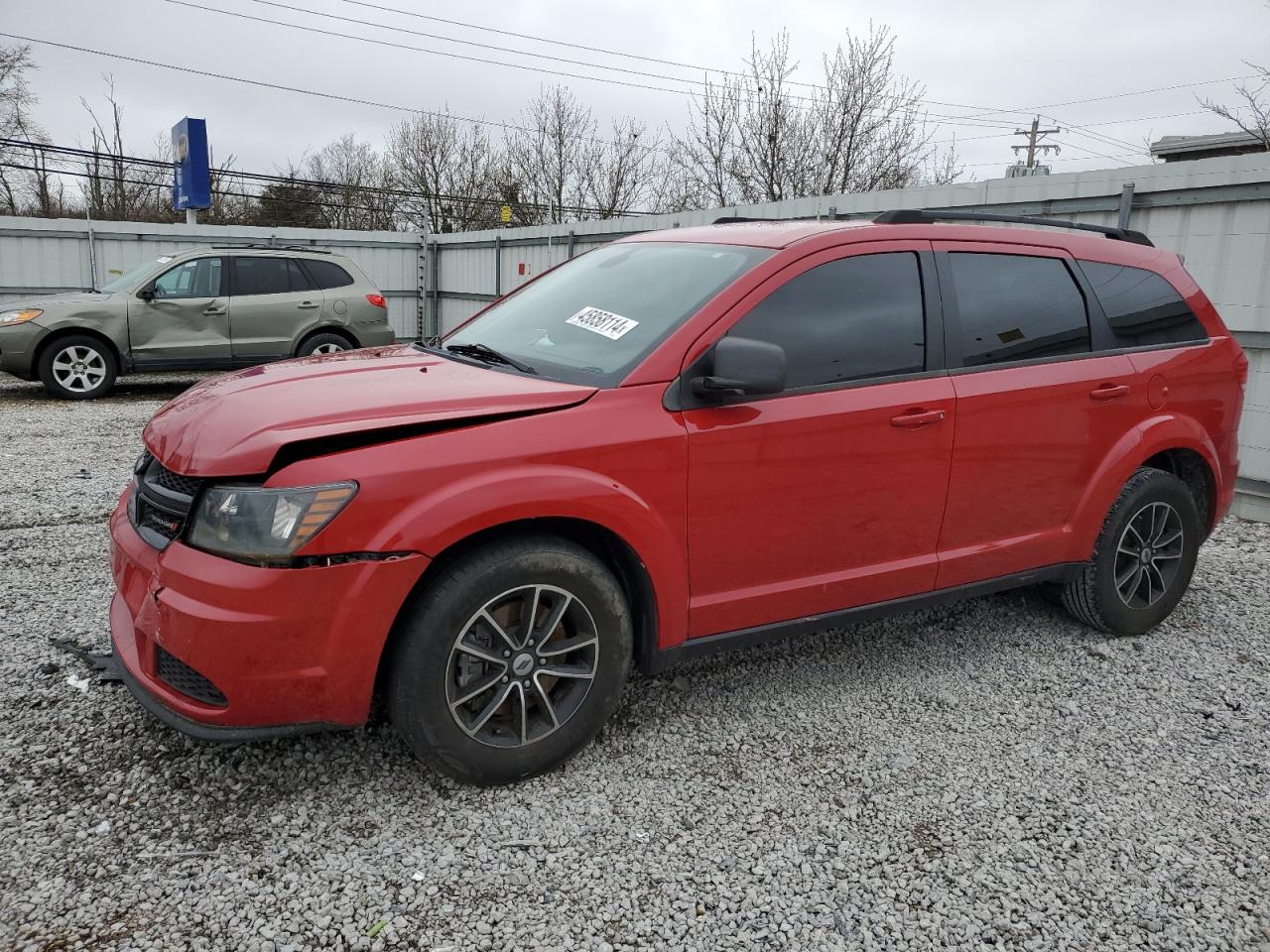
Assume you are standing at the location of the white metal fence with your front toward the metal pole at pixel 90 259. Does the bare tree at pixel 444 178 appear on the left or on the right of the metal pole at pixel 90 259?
right

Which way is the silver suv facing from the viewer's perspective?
to the viewer's left

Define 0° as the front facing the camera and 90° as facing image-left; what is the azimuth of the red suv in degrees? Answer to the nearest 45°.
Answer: approximately 45°

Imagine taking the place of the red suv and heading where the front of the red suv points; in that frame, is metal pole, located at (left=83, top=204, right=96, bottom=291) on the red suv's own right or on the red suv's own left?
on the red suv's own right

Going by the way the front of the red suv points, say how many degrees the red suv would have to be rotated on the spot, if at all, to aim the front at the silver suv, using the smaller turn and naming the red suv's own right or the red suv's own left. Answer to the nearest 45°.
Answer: approximately 90° to the red suv's own right

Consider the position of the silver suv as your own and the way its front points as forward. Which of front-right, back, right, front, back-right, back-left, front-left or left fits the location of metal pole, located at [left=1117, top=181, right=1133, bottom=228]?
back-left

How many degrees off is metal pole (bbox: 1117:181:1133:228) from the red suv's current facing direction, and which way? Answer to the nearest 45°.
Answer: approximately 180°

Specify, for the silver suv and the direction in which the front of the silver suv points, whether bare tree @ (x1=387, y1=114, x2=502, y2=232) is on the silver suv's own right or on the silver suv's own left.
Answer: on the silver suv's own right
